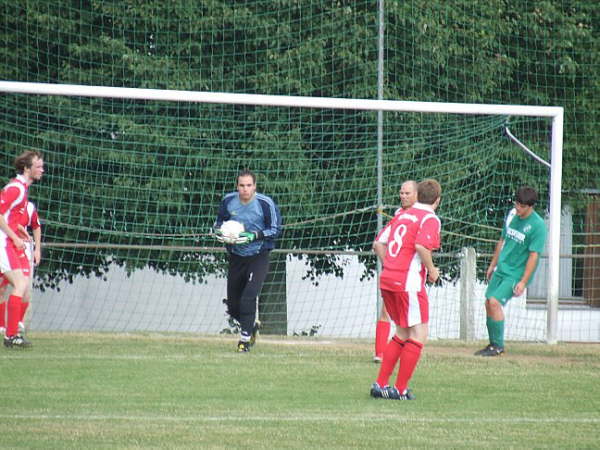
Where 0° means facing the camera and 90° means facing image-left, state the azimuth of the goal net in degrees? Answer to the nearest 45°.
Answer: approximately 0°

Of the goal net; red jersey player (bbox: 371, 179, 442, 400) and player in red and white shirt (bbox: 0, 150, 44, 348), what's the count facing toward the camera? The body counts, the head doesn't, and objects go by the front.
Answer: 1

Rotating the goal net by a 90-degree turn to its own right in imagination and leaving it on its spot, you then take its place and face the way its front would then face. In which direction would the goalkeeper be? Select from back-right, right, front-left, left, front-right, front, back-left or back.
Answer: left

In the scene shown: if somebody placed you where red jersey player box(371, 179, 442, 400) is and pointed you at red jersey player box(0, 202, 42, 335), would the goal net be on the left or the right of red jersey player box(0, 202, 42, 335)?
right

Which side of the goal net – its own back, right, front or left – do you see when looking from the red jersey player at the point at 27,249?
right

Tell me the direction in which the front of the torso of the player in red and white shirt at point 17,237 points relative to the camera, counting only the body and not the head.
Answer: to the viewer's right

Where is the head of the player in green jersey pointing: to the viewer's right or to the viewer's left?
to the viewer's left

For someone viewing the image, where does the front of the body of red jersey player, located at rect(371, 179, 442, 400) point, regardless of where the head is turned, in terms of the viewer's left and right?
facing away from the viewer and to the right of the viewer

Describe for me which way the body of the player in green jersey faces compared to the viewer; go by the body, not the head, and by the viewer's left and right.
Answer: facing the viewer and to the left of the viewer

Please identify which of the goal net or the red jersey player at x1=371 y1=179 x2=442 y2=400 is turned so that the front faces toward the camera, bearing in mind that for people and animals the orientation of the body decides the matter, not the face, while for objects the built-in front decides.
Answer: the goal net

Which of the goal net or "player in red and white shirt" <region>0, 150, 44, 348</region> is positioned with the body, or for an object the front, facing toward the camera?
the goal net

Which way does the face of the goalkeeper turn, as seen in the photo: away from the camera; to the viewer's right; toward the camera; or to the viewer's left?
toward the camera

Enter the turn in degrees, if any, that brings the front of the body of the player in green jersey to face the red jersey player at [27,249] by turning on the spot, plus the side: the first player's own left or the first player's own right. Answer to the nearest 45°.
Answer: approximately 45° to the first player's own right
